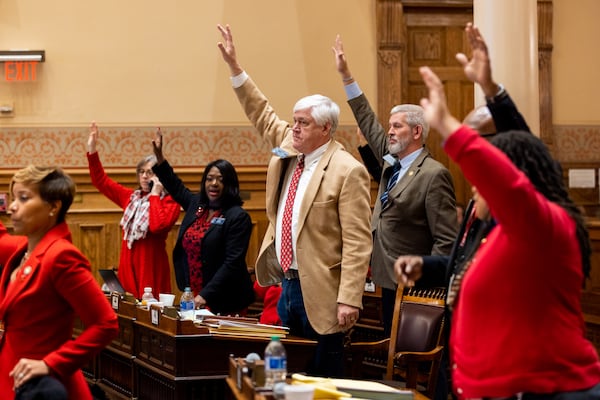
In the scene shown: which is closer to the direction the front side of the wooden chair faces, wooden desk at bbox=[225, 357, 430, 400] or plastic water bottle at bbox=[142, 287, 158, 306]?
the wooden desk

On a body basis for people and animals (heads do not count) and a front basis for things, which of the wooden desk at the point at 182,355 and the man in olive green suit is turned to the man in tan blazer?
the man in olive green suit

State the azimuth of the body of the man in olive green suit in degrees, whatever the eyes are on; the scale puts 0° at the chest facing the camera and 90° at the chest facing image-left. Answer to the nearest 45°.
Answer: approximately 45°

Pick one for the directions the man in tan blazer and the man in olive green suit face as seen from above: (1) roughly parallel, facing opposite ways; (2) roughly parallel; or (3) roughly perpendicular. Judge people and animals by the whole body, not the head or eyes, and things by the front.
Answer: roughly parallel

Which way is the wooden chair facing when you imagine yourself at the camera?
facing the viewer and to the left of the viewer

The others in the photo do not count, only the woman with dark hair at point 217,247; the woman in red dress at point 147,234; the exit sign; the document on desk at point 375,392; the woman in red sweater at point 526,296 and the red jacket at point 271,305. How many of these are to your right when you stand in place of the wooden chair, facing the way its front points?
4

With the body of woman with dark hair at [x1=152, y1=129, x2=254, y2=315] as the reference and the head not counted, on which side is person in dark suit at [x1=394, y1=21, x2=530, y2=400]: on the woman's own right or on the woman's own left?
on the woman's own left

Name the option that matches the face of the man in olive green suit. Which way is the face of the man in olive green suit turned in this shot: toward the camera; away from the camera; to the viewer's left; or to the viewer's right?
to the viewer's left

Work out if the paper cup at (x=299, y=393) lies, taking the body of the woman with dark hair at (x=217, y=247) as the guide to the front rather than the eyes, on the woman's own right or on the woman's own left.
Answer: on the woman's own left
